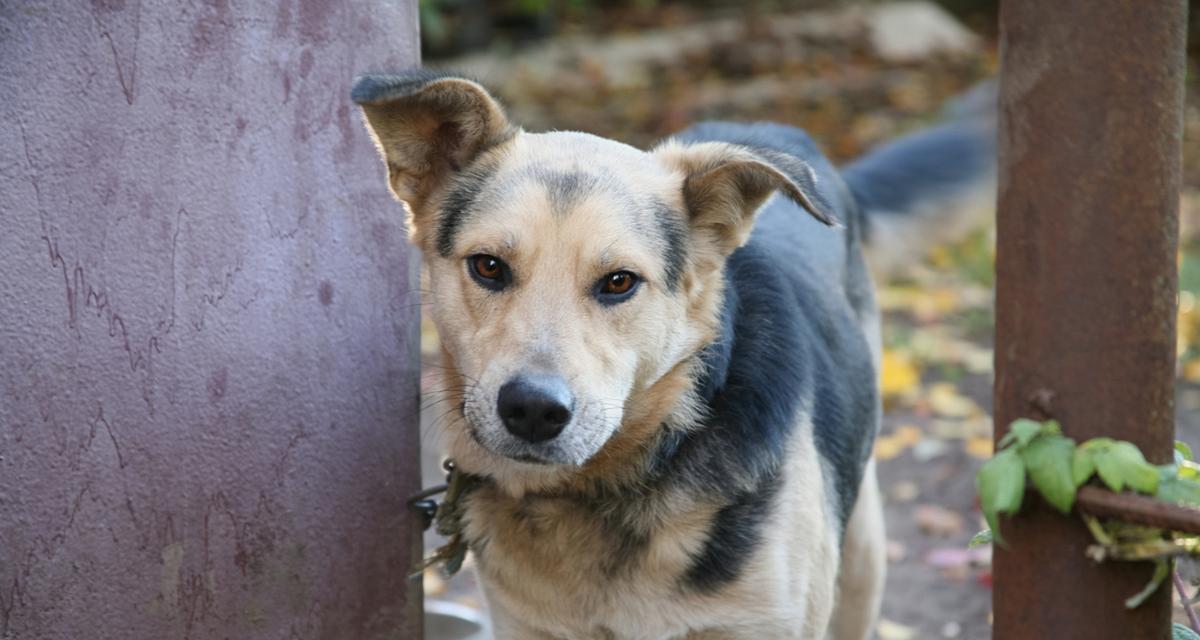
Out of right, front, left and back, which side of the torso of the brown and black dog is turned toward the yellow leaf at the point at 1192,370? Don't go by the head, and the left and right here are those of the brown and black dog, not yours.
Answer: back

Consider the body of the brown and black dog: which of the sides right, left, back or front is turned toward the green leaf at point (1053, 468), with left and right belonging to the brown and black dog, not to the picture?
left

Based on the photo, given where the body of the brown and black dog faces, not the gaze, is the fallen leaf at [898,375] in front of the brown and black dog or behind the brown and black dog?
behind

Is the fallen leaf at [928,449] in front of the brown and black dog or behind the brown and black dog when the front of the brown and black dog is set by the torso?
behind

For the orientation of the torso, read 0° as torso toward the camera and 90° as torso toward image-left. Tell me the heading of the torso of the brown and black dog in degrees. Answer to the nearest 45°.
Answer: approximately 45°

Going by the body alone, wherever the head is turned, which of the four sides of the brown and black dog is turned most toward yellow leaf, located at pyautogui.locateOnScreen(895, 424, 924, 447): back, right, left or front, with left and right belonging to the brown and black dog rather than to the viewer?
back

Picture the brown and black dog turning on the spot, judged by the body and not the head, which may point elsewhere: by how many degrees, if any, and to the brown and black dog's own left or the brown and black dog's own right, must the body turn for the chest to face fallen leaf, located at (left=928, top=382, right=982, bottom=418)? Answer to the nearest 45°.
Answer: approximately 180°

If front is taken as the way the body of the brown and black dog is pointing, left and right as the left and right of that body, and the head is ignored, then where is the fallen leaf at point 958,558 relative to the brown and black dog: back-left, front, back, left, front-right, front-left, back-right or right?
back

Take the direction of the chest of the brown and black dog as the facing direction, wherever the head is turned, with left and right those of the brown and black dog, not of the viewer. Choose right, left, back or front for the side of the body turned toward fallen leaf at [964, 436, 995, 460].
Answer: back

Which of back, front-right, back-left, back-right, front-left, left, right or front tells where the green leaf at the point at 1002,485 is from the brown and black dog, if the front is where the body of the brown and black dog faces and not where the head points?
left

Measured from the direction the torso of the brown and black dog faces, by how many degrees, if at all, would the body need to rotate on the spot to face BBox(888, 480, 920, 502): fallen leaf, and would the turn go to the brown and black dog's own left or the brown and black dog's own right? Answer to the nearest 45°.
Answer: approximately 180°

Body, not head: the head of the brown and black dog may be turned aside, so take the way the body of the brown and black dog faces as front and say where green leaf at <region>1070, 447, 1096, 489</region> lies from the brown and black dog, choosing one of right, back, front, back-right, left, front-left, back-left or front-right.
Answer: left
